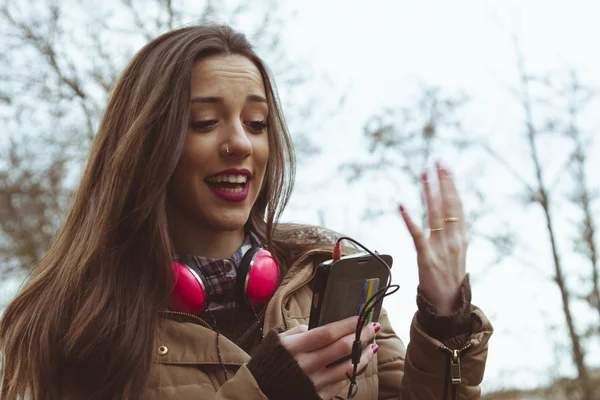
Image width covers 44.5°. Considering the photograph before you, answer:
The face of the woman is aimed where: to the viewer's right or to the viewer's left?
to the viewer's right

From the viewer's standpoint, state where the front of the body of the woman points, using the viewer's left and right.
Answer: facing the viewer and to the right of the viewer
